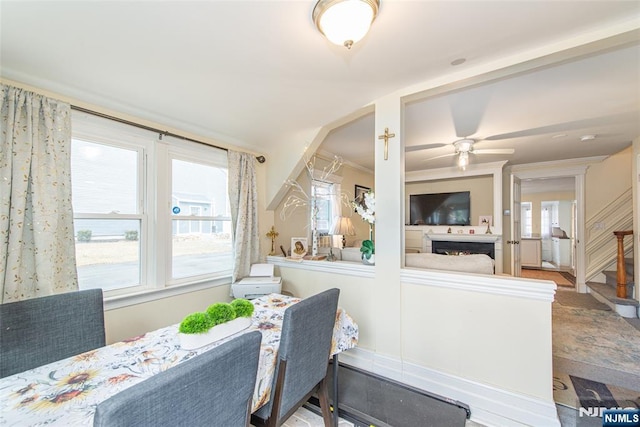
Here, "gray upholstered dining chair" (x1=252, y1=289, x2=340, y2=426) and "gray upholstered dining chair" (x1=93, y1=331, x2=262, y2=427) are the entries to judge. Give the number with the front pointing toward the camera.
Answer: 0

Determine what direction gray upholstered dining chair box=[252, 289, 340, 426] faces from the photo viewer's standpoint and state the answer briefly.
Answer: facing away from the viewer and to the left of the viewer

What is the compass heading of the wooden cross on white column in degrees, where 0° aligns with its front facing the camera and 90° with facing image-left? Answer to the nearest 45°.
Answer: approximately 0°

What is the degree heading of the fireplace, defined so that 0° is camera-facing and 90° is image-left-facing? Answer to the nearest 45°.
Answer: approximately 0°

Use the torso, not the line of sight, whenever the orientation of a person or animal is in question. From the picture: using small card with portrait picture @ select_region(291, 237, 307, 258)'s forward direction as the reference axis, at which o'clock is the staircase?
The staircase is roughly at 9 o'clock from the small card with portrait picture.

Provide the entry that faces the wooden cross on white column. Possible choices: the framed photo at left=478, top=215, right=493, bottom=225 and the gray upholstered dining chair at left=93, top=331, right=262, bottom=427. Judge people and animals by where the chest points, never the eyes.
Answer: the framed photo

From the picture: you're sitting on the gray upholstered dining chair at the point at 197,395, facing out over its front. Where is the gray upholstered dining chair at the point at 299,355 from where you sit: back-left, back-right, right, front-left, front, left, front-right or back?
right

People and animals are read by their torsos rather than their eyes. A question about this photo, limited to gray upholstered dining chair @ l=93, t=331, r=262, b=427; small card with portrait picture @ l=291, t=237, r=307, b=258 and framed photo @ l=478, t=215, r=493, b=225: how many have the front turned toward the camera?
2

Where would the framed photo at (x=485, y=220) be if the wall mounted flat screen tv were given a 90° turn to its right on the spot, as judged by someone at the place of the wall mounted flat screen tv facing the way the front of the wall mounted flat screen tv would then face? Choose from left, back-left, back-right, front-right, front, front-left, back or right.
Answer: back

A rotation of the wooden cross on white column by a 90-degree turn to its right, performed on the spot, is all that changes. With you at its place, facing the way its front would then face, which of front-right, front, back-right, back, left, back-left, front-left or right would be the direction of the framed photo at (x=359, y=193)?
right

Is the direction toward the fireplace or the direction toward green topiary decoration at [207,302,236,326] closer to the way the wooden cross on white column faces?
the green topiary decoration

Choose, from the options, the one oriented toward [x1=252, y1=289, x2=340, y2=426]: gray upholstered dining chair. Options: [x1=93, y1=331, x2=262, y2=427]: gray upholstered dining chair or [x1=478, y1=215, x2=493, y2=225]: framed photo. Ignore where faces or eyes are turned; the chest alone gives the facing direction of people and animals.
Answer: the framed photo

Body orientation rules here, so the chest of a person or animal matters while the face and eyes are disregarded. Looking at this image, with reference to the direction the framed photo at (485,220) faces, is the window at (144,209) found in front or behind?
in front

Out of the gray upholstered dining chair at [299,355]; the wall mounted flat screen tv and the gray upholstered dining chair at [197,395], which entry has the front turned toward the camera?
the wall mounted flat screen tv

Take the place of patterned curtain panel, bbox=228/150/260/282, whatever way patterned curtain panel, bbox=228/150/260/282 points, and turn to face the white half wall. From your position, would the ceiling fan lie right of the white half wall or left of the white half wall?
left

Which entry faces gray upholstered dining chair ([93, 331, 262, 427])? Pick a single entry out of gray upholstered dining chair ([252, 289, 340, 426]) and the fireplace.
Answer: the fireplace

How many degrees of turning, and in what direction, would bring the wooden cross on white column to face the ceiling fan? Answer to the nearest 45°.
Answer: approximately 135° to its left
